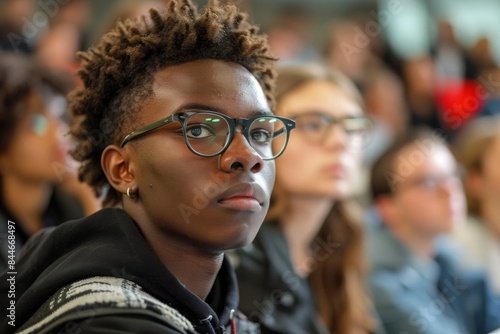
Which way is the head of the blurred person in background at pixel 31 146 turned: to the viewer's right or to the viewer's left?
to the viewer's right

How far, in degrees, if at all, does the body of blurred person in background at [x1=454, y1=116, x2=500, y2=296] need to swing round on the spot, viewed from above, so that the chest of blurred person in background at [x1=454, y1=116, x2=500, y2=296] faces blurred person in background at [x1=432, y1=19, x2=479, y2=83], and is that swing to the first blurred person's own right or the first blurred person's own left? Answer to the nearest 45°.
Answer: approximately 135° to the first blurred person's own left

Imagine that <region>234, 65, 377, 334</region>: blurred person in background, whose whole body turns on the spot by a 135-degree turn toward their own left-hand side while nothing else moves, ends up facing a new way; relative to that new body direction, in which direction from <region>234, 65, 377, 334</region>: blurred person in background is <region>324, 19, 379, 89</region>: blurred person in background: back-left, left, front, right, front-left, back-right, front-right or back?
front

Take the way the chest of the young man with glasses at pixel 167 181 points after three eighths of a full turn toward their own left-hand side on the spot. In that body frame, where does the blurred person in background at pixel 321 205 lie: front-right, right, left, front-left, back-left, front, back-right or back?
front-right

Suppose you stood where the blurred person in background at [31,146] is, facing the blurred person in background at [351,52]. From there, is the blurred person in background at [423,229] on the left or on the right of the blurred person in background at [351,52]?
right

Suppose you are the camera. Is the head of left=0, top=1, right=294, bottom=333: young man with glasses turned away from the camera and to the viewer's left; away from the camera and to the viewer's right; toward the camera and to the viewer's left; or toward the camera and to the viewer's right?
toward the camera and to the viewer's right

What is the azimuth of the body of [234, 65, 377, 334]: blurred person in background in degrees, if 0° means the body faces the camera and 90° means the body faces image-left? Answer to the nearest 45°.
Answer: approximately 315°

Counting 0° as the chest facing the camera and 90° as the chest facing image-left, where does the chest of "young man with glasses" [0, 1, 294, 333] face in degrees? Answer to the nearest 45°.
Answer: approximately 315°

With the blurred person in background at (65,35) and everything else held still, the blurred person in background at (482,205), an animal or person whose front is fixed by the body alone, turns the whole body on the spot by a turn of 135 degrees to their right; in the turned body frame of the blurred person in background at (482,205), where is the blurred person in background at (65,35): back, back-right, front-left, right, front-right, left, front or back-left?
front

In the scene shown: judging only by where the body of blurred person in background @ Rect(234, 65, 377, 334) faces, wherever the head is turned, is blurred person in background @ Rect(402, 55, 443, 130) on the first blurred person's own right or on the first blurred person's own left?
on the first blurred person's own left

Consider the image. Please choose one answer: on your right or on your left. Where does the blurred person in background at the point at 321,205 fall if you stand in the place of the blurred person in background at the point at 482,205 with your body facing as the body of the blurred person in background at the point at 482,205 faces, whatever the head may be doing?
on your right
